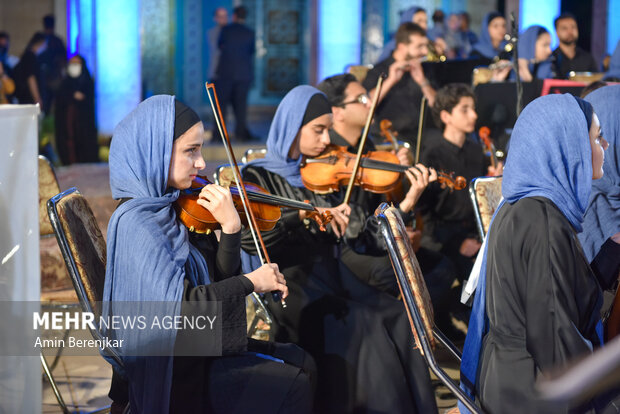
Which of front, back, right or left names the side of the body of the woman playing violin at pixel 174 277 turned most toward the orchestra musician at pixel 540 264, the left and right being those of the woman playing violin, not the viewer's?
front

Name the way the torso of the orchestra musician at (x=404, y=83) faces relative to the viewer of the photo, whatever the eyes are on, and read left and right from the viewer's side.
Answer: facing the viewer and to the right of the viewer

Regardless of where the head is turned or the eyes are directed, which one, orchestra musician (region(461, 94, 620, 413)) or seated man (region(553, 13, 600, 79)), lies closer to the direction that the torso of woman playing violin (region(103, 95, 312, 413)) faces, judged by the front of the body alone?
the orchestra musician

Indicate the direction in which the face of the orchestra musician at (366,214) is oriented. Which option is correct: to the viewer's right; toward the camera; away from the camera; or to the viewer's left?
to the viewer's right

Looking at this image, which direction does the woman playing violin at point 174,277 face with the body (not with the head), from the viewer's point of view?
to the viewer's right

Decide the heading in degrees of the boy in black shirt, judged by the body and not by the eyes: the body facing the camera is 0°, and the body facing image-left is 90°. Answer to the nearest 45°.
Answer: approximately 315°

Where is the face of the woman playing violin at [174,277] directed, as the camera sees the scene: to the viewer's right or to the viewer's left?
to the viewer's right

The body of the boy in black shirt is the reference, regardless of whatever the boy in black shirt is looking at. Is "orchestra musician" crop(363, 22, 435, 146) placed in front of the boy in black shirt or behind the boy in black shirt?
behind

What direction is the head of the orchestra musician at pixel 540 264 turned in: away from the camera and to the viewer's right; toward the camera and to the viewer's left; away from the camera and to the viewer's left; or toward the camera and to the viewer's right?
away from the camera and to the viewer's right

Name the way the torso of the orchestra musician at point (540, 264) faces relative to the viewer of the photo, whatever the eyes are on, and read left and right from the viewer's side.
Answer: facing to the right of the viewer

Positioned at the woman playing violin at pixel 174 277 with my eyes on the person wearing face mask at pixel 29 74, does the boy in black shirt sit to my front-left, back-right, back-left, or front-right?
front-right

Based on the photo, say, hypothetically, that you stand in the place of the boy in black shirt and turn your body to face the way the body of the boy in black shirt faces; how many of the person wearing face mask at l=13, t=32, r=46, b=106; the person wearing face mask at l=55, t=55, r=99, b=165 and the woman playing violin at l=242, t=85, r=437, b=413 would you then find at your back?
2
